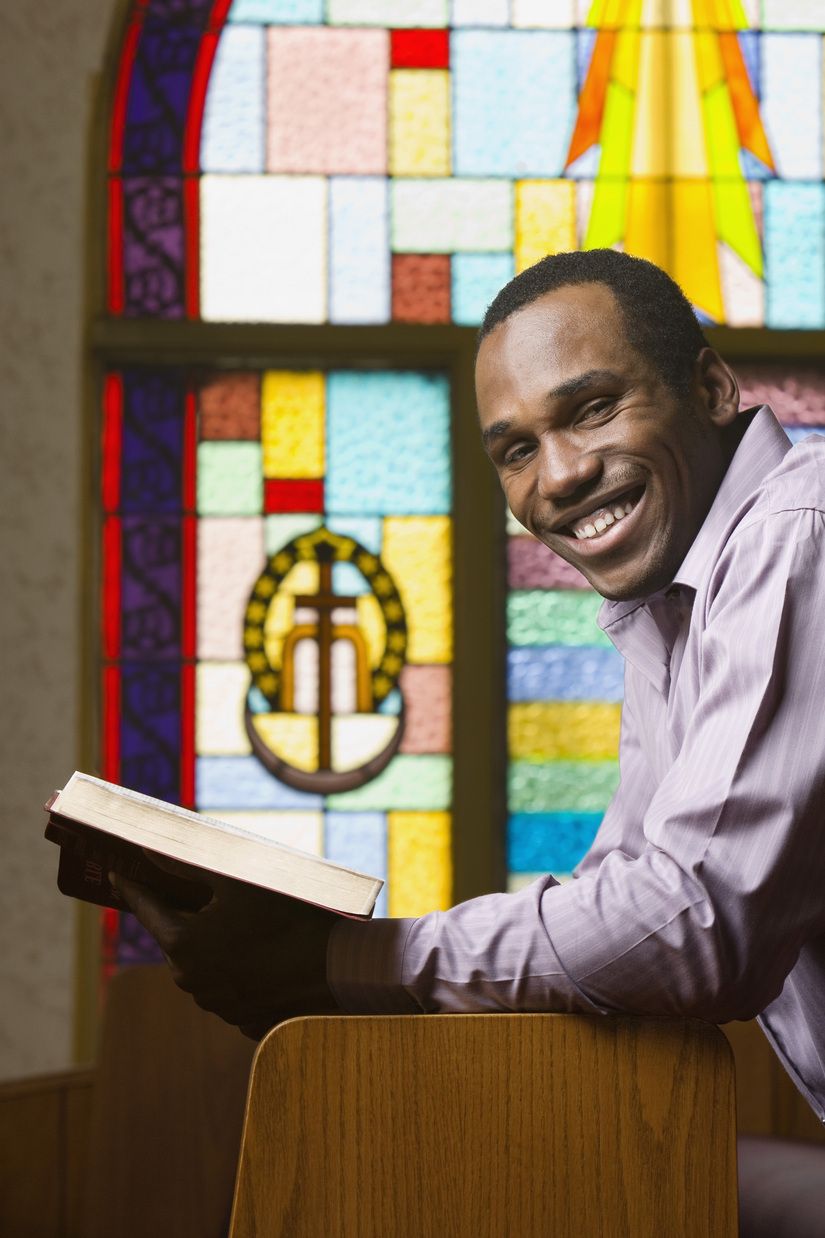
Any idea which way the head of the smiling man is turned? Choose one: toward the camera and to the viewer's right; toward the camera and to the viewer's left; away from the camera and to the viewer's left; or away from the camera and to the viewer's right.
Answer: toward the camera and to the viewer's left

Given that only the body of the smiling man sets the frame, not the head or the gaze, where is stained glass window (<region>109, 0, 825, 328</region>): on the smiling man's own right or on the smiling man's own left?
on the smiling man's own right

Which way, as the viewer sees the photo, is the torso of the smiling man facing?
to the viewer's left
